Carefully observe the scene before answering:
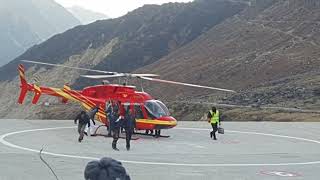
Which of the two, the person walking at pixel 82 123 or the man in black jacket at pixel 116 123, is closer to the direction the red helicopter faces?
the man in black jacket

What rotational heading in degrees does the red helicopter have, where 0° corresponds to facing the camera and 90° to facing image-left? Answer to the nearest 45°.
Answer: approximately 315°

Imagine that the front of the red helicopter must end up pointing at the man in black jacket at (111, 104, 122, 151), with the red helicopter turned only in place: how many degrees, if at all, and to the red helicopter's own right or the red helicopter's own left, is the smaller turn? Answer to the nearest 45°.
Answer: approximately 45° to the red helicopter's own right
